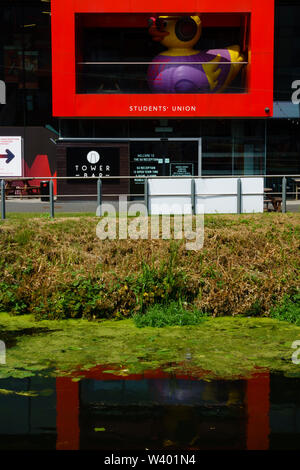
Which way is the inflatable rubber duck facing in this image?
to the viewer's left

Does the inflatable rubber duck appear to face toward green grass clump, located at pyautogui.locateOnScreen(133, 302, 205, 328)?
no

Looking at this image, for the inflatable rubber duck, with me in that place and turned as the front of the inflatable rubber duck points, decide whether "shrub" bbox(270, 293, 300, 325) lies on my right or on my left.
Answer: on my left
